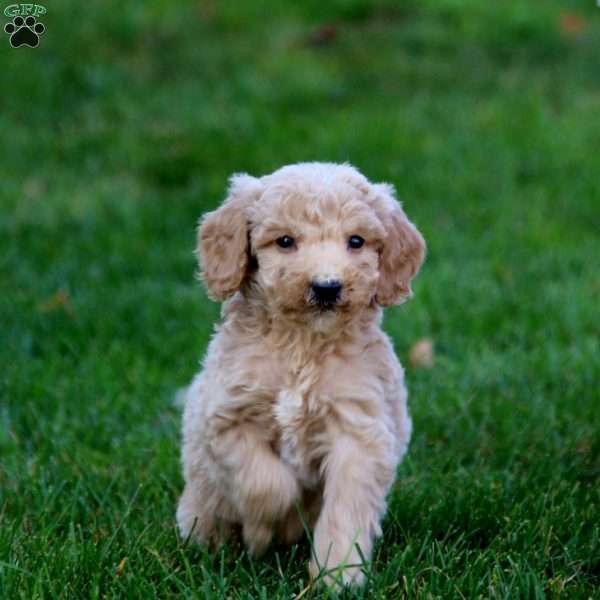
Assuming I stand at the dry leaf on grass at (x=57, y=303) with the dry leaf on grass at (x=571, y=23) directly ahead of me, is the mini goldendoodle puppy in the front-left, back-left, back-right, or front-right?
back-right

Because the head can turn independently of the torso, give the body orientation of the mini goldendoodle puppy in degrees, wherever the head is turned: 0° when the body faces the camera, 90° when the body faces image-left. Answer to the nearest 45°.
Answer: approximately 0°

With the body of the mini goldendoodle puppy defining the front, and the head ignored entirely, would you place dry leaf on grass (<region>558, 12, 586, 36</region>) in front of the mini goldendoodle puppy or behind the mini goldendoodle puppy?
behind

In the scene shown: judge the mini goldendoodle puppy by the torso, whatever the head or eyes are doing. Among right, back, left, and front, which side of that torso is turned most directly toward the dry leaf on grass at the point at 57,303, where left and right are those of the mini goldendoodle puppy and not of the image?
back
